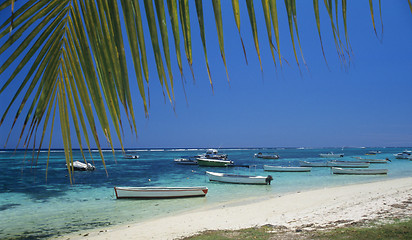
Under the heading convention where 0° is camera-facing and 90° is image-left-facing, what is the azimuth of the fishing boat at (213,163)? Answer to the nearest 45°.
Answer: approximately 90°

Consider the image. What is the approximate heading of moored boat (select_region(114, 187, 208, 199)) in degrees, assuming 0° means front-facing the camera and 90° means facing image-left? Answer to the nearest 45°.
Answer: approximately 90°

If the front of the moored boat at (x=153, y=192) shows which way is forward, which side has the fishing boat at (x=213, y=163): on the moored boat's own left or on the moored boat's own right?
on the moored boat's own right

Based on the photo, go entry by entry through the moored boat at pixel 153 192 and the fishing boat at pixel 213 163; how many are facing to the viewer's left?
2

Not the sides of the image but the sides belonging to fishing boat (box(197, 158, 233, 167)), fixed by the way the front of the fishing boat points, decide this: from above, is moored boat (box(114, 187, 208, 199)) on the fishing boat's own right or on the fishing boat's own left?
on the fishing boat's own left
